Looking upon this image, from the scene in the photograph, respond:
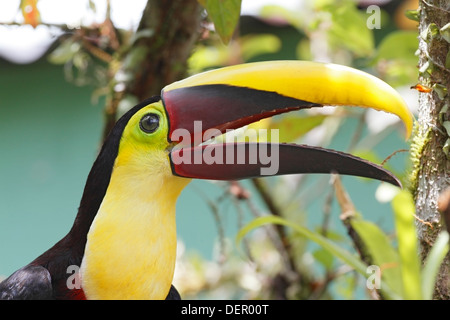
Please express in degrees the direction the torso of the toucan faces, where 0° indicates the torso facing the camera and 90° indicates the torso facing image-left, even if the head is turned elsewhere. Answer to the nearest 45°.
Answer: approximately 270°

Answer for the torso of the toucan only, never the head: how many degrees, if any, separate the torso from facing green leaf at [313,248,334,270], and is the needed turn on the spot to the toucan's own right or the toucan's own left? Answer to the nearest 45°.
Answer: approximately 45° to the toucan's own left
